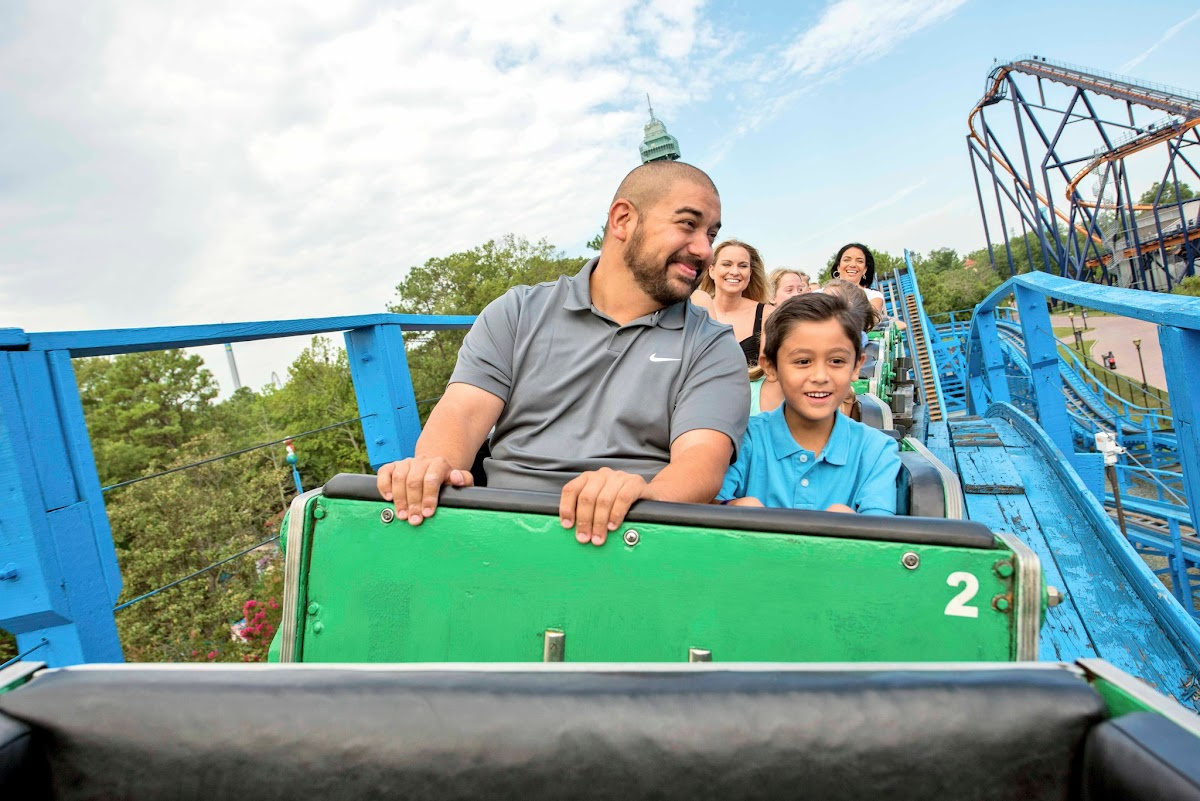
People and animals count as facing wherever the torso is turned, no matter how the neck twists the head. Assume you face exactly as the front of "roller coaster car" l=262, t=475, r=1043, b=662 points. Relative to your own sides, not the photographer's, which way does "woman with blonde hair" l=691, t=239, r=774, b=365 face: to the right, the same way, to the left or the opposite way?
the same way

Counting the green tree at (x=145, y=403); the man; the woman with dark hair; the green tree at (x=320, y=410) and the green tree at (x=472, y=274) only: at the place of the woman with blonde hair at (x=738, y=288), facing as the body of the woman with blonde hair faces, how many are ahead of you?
1

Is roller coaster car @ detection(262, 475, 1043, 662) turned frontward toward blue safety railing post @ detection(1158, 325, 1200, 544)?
no

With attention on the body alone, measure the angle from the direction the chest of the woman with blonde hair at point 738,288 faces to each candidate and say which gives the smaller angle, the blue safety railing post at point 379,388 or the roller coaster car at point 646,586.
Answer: the roller coaster car

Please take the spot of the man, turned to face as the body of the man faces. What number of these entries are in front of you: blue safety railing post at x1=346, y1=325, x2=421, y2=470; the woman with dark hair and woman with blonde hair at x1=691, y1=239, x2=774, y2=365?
0

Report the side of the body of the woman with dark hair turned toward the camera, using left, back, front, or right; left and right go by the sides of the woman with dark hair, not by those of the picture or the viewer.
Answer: front

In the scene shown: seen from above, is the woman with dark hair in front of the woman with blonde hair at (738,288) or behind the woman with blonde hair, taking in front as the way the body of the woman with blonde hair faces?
behind

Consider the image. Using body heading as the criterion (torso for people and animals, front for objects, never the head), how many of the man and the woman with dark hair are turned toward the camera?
2

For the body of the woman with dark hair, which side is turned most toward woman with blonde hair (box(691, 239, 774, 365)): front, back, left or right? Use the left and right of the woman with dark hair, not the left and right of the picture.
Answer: front

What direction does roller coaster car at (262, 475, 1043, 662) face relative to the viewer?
toward the camera

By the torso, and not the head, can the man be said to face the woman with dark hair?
no

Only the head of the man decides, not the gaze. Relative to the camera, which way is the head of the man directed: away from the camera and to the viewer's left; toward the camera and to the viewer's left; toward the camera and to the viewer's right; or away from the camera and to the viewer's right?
toward the camera and to the viewer's right

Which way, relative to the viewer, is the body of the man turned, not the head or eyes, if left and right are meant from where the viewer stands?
facing the viewer

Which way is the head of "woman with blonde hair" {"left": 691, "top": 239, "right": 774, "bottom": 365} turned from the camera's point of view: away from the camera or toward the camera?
toward the camera

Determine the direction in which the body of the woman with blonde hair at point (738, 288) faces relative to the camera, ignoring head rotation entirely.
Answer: toward the camera

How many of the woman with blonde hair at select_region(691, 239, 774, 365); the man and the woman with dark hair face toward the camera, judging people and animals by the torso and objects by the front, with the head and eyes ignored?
3

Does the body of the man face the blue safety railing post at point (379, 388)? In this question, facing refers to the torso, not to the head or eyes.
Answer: no
